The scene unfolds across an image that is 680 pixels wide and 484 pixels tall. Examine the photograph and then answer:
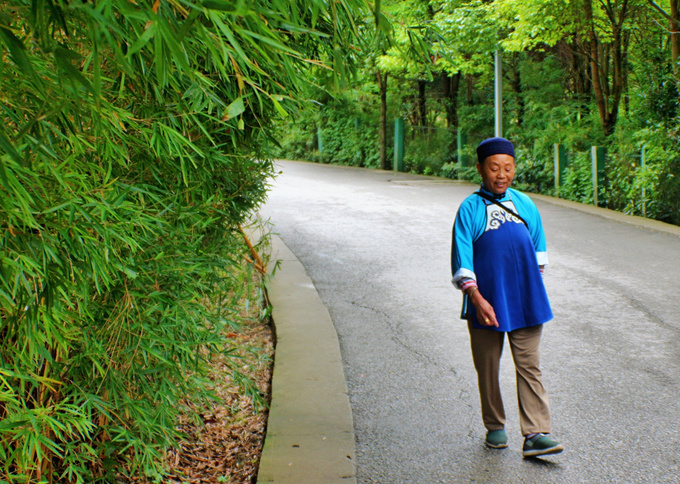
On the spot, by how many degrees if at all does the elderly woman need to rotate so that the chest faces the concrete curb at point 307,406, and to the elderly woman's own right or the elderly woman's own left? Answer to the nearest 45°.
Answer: approximately 135° to the elderly woman's own right

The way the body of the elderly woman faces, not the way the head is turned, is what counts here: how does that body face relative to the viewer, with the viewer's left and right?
facing the viewer and to the right of the viewer
